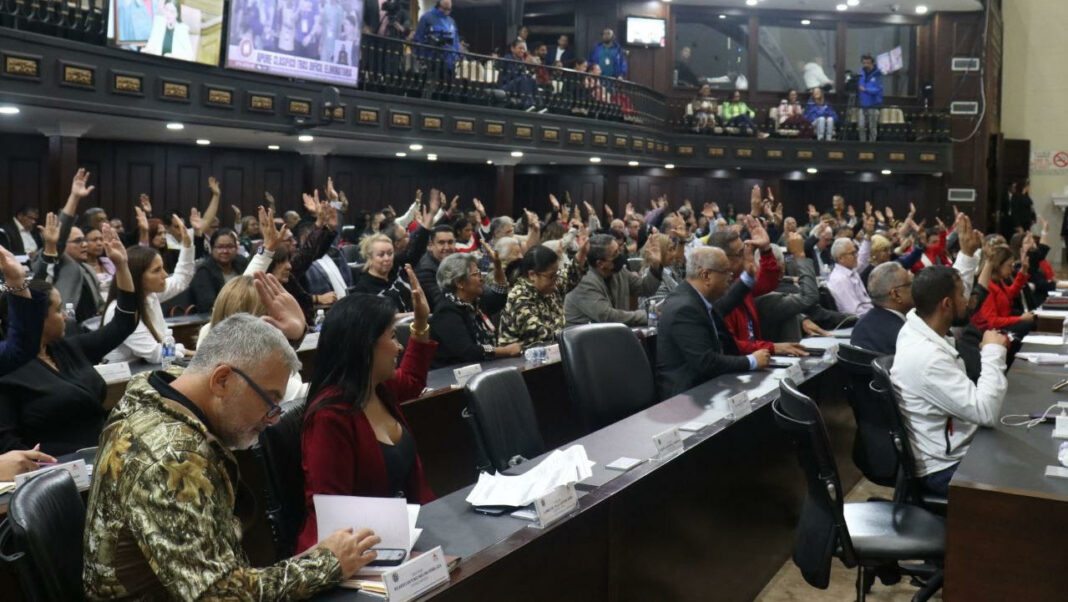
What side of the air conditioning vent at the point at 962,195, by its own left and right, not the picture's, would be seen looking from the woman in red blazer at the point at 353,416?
front

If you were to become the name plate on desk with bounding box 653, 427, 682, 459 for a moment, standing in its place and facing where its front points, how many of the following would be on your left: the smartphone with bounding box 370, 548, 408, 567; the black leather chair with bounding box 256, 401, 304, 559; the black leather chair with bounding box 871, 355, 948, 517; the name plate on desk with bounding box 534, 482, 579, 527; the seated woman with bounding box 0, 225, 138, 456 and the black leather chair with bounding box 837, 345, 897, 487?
2

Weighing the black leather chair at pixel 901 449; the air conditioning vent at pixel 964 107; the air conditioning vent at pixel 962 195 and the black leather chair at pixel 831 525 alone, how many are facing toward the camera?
2

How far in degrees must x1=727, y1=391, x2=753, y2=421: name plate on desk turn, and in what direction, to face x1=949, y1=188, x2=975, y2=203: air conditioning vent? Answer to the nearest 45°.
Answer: approximately 135° to its left

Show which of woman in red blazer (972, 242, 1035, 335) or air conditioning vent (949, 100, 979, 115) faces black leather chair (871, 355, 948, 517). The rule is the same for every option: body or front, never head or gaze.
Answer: the air conditioning vent

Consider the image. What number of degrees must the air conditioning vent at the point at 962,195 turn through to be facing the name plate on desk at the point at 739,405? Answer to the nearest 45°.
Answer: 0° — it already faces it

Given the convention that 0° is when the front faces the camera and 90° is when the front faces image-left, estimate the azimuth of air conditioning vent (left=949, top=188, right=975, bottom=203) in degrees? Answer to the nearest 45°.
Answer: approximately 0°

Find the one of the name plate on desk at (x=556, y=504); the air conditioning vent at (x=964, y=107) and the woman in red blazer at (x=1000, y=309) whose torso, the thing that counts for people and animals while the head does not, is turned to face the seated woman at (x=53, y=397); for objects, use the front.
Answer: the air conditioning vent

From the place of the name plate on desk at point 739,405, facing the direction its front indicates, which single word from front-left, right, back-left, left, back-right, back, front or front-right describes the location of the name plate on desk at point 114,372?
back-right
